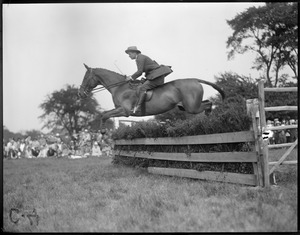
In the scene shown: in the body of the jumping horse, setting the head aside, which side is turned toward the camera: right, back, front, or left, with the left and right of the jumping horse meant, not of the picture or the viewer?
left

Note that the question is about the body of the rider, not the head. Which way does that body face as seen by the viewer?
to the viewer's left

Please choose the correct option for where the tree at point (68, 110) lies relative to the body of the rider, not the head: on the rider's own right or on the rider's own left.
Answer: on the rider's own right

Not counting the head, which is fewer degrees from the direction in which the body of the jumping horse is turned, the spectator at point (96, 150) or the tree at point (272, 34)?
the spectator
